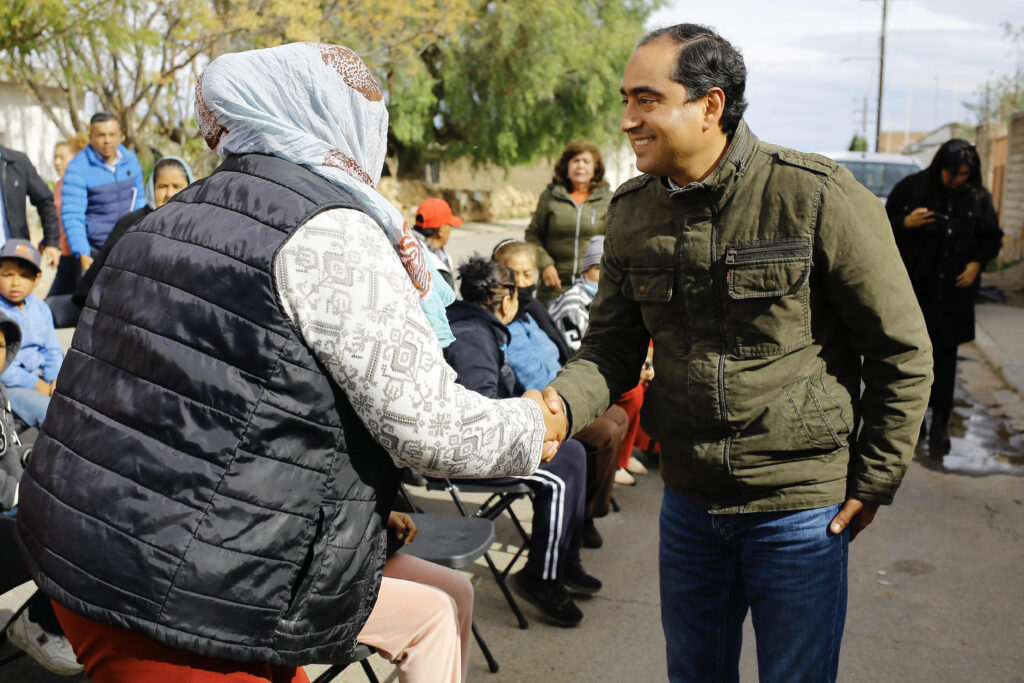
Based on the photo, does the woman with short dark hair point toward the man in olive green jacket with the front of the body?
yes

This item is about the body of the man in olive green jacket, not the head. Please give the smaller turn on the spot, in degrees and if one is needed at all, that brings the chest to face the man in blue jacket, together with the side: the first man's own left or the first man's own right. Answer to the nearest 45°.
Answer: approximately 90° to the first man's own right

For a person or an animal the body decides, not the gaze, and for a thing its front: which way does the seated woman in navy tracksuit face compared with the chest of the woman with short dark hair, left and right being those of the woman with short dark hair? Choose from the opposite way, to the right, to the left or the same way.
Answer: to the left

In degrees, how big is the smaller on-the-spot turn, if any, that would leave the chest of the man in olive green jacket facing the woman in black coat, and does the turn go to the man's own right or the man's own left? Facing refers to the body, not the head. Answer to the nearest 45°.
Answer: approximately 135° to the man's own right

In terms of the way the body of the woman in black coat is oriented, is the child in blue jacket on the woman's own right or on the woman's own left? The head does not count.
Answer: on the woman's own right

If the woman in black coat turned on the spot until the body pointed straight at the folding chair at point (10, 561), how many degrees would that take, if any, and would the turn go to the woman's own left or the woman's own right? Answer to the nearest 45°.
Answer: approximately 45° to the woman's own right
